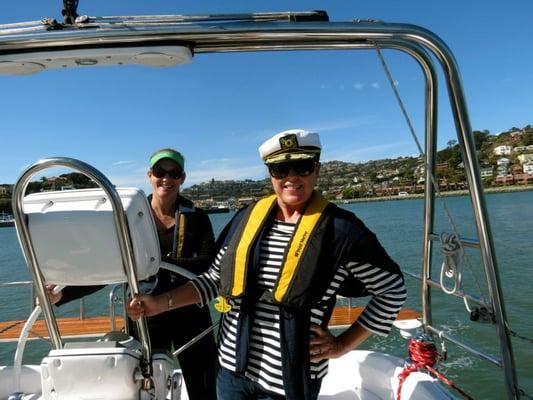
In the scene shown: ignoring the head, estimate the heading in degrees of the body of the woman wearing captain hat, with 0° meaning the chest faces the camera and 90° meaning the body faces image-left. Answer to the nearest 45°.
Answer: approximately 0°

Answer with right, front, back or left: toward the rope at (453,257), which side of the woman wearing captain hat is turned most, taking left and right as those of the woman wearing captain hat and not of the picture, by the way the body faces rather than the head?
left

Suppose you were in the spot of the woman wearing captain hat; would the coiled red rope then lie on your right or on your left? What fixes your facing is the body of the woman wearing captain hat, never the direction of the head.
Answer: on your left
